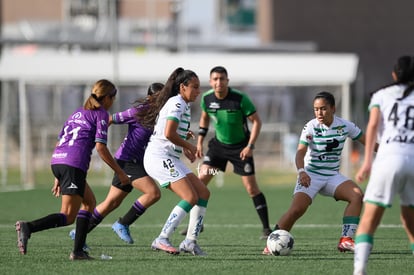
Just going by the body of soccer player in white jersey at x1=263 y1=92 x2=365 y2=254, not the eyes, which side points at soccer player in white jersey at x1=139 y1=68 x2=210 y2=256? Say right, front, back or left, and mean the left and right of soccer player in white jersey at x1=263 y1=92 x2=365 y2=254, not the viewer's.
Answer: right

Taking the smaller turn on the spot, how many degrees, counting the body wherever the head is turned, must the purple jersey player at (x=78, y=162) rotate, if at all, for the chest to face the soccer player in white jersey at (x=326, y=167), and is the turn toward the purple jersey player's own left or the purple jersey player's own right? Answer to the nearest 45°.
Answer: approximately 45° to the purple jersey player's own right

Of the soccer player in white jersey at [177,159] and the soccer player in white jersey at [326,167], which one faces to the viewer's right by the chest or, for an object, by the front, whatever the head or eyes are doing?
the soccer player in white jersey at [177,159]

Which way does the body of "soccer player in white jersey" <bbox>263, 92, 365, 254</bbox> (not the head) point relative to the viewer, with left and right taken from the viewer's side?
facing the viewer

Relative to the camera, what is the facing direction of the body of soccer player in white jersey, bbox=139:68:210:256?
to the viewer's right

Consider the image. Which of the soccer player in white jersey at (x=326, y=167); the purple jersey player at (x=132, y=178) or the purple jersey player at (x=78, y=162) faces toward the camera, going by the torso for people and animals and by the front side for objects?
the soccer player in white jersey

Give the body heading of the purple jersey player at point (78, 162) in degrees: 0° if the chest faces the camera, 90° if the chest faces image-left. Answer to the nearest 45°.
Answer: approximately 225°

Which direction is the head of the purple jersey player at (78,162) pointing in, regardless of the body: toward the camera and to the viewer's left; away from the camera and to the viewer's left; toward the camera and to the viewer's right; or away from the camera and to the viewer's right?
away from the camera and to the viewer's right

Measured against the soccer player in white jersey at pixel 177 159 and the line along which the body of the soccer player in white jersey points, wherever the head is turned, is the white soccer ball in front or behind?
in front

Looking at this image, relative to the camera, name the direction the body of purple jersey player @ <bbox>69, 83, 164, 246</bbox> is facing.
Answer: to the viewer's right

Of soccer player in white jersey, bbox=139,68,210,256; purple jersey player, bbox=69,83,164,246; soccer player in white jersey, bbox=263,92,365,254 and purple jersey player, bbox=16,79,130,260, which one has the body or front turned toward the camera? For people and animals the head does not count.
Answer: soccer player in white jersey, bbox=263,92,365,254

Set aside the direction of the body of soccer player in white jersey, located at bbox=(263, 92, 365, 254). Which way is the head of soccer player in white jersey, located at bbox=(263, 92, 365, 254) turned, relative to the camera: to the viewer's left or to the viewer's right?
to the viewer's left

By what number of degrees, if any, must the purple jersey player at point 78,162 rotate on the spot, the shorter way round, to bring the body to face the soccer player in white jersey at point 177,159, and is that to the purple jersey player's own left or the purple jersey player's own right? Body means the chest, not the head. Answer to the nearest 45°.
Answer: approximately 45° to the purple jersey player's own right
